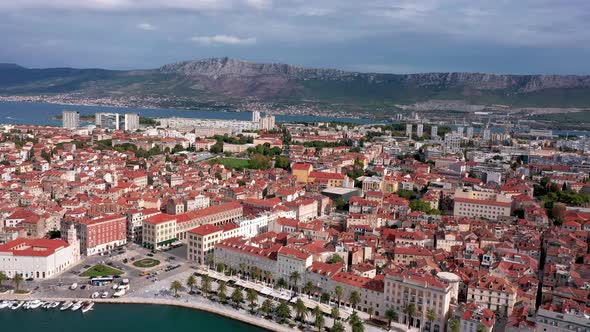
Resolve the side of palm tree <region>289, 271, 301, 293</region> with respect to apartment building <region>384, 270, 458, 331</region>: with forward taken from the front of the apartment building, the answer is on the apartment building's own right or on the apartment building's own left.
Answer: on the apartment building's own right

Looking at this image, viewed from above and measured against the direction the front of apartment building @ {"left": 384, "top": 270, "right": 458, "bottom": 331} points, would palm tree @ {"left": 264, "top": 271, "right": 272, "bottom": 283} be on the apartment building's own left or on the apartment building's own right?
on the apartment building's own right

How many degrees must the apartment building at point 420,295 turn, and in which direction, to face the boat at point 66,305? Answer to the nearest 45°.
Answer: approximately 45° to its right

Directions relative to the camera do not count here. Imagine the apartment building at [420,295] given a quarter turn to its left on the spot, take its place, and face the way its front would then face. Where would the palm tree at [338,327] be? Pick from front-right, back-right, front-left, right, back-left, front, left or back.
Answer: right

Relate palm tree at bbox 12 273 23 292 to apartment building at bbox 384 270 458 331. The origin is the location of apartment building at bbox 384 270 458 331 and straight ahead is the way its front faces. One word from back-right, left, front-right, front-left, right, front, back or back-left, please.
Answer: front-right

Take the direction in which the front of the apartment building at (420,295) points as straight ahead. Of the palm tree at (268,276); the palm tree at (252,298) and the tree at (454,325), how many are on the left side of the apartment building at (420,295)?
1

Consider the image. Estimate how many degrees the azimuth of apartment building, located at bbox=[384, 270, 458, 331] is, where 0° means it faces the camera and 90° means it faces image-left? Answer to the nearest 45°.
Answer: approximately 45°

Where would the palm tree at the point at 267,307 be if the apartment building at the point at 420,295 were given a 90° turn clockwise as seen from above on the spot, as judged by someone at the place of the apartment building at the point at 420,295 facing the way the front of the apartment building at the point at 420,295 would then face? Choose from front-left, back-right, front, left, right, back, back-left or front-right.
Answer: front-left

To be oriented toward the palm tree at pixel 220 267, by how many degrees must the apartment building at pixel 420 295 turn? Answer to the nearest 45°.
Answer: approximately 45° to its right

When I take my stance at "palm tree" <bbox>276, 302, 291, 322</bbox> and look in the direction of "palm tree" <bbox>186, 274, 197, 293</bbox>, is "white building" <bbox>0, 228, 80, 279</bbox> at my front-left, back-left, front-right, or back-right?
front-left

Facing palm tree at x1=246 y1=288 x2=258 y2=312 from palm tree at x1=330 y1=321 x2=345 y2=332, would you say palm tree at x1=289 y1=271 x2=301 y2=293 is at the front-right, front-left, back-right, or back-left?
front-right

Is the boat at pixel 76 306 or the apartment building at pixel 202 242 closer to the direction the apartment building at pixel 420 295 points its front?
the boat

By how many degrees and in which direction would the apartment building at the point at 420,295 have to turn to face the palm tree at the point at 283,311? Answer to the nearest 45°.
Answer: approximately 45° to its right

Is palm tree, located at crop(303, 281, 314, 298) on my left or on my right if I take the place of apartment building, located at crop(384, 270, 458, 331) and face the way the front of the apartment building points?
on my right

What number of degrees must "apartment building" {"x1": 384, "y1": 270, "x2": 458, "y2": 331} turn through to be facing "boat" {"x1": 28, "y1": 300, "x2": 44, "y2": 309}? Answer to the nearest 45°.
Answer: approximately 45° to its right
